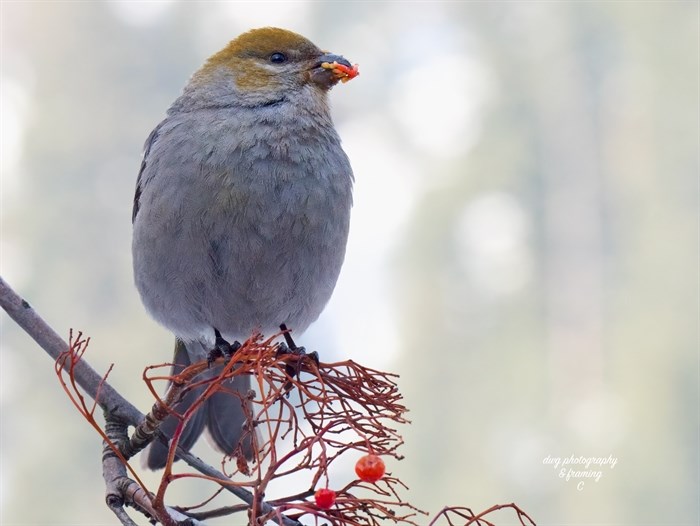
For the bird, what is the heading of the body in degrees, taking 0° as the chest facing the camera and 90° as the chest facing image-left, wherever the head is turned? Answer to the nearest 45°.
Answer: approximately 315°
